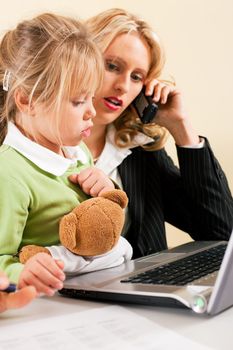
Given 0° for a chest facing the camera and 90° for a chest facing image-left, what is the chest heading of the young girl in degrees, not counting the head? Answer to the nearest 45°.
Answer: approximately 315°

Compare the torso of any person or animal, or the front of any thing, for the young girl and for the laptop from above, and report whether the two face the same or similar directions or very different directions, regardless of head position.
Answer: very different directions

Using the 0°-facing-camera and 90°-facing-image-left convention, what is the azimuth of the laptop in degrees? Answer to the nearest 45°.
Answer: approximately 135°

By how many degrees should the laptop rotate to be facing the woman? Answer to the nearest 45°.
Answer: approximately 45° to its right
